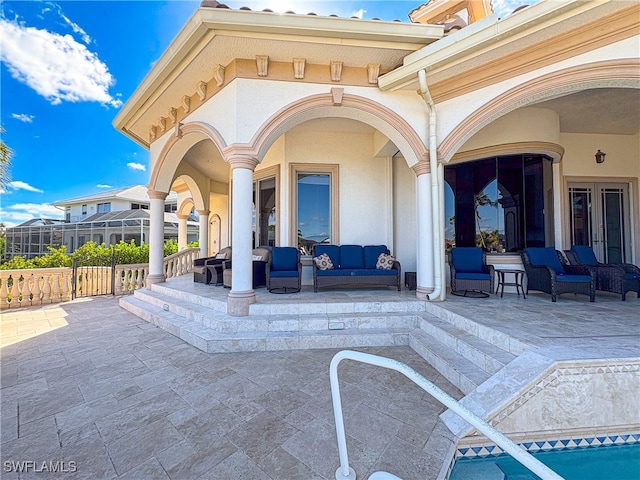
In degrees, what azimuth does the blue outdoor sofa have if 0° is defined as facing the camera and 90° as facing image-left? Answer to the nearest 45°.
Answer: approximately 0°

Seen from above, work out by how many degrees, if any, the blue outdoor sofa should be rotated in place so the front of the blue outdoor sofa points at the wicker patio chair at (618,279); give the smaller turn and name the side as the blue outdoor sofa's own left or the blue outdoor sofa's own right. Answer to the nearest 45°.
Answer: approximately 90° to the blue outdoor sofa's own left

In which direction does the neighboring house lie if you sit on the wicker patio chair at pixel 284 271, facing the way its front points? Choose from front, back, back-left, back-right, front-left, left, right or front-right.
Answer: back-right

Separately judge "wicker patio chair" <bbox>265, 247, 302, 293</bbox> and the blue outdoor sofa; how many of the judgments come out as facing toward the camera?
2

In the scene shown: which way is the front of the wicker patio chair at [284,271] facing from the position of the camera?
facing the viewer

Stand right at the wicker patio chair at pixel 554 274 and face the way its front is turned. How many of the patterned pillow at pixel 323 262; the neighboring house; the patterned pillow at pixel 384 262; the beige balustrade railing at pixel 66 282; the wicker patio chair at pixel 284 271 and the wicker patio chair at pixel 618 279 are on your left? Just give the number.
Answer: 1

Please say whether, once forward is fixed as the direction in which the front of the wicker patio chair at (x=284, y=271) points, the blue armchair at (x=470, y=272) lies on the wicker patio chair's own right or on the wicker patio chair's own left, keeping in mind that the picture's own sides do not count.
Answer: on the wicker patio chair's own left

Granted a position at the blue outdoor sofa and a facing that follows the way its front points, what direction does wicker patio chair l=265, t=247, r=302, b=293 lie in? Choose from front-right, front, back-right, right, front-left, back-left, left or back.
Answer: right

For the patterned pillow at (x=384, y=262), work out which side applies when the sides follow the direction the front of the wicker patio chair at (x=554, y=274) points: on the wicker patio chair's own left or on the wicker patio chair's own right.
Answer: on the wicker patio chair's own right

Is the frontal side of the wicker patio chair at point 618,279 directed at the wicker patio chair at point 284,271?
no

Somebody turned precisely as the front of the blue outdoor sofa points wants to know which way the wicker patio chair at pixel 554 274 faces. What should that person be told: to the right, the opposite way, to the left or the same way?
the same way

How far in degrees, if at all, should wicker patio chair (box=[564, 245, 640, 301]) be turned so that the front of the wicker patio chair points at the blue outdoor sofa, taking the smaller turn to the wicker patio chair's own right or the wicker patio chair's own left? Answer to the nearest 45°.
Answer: approximately 90° to the wicker patio chair's own right

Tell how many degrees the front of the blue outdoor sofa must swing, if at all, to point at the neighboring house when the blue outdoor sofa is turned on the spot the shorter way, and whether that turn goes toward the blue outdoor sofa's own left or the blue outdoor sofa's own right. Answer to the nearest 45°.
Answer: approximately 135° to the blue outdoor sofa's own right

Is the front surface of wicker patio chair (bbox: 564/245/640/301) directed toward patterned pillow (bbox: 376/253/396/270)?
no

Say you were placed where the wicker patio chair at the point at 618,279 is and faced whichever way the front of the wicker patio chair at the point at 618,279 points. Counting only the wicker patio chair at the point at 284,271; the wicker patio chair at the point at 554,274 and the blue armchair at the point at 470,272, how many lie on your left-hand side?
0

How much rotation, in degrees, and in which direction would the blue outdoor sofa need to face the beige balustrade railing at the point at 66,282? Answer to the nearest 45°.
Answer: approximately 90° to its right

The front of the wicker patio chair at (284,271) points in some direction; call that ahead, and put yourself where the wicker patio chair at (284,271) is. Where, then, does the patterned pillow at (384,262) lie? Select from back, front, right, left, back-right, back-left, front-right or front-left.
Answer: left

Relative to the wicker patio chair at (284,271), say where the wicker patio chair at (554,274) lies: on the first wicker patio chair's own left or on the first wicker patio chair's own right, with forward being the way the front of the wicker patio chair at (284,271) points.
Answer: on the first wicker patio chair's own left
